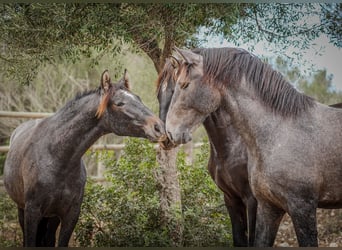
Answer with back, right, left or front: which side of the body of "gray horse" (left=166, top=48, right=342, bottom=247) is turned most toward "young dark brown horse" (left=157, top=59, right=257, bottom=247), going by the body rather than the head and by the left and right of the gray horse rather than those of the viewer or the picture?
right

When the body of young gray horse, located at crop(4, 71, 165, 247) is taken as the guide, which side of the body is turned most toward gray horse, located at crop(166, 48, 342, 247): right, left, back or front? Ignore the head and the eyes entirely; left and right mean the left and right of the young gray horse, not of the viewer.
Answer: front

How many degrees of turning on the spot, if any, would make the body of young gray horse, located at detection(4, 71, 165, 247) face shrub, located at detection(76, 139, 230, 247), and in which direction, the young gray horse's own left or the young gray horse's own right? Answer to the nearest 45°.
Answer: approximately 90° to the young gray horse's own left

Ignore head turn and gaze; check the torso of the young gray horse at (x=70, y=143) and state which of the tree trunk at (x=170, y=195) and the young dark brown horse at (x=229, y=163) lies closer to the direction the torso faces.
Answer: the young dark brown horse

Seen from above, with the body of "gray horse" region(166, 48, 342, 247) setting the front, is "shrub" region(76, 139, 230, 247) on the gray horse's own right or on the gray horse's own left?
on the gray horse's own right

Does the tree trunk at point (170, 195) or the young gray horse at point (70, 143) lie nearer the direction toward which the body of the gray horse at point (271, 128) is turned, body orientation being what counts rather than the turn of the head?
the young gray horse

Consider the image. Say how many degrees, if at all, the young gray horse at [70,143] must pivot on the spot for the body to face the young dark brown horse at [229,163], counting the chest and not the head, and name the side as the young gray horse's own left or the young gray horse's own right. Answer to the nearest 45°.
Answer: approximately 45° to the young gray horse's own left

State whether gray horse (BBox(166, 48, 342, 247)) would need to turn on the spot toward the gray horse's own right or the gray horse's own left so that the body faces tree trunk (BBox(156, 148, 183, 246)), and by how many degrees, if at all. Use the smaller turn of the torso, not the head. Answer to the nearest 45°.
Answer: approximately 90° to the gray horse's own right

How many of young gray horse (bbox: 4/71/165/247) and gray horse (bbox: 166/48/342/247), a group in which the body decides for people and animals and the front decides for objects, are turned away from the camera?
0

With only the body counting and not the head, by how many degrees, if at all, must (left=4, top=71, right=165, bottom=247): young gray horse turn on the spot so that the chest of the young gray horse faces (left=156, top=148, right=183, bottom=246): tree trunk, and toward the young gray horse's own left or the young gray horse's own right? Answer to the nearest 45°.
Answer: approximately 90° to the young gray horse's own left

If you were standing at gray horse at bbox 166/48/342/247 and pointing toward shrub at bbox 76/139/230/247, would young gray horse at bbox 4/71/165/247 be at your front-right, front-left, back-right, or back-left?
front-left

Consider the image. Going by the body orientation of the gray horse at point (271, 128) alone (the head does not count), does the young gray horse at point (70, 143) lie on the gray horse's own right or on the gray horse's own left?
on the gray horse's own right

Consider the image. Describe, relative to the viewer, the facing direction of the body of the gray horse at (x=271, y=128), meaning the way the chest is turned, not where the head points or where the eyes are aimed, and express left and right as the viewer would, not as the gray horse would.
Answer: facing the viewer and to the left of the viewer
